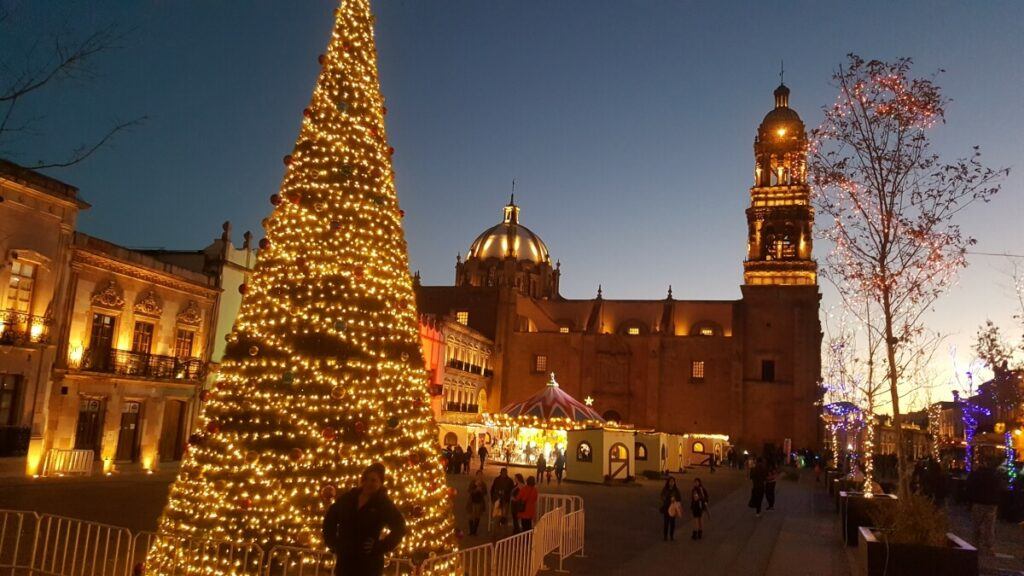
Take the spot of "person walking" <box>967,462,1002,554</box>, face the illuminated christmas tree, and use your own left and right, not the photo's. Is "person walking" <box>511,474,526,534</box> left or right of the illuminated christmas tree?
right

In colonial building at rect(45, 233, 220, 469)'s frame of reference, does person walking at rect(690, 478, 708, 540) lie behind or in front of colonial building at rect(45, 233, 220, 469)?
in front

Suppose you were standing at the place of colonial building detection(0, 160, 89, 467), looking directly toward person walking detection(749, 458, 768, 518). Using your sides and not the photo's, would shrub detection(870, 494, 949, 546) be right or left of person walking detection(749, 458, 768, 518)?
right

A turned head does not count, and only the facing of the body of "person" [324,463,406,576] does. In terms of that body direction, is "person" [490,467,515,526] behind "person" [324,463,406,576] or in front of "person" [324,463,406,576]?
behind

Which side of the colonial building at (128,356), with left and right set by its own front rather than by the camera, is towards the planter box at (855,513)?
front

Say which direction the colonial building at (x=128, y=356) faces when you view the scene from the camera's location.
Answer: facing the viewer and to the right of the viewer

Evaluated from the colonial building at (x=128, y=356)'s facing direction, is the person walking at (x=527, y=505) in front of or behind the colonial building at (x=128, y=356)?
in front

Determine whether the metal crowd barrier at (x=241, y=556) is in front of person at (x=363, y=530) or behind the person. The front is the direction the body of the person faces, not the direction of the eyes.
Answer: behind

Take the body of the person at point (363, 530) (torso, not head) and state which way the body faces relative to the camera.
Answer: toward the camera

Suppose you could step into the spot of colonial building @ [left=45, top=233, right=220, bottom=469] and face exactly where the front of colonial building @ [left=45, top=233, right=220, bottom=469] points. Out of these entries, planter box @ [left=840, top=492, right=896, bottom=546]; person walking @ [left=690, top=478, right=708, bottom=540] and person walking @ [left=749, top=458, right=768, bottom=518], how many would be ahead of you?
3

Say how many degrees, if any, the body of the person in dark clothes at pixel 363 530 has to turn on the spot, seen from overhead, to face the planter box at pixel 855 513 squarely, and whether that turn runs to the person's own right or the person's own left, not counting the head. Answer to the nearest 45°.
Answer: approximately 135° to the person's own left

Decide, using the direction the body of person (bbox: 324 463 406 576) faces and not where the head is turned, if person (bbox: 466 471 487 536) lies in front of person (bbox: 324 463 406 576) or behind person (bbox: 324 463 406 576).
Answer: behind
